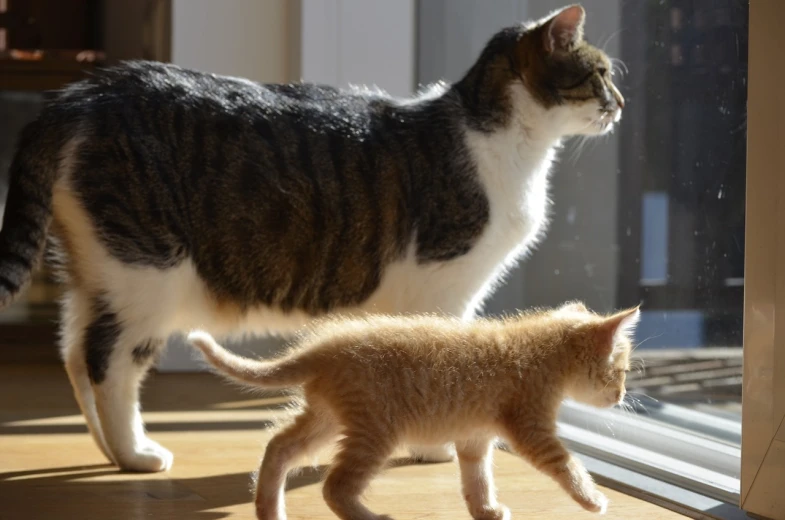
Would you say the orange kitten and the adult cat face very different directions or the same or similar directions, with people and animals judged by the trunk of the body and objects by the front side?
same or similar directions

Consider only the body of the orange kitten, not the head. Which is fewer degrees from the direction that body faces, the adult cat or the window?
the window

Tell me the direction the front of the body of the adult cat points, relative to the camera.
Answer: to the viewer's right

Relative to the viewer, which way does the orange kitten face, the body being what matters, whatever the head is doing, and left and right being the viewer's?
facing to the right of the viewer

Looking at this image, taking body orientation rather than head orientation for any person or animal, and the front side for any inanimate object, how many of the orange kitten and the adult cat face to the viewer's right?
2

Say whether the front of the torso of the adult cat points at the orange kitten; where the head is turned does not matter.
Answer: no

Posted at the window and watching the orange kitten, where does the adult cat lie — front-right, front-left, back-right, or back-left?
front-right

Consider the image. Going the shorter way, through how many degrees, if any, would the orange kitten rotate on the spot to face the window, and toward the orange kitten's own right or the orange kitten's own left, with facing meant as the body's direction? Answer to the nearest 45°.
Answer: approximately 45° to the orange kitten's own left

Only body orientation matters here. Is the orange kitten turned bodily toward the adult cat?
no

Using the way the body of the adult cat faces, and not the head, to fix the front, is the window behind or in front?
in front
